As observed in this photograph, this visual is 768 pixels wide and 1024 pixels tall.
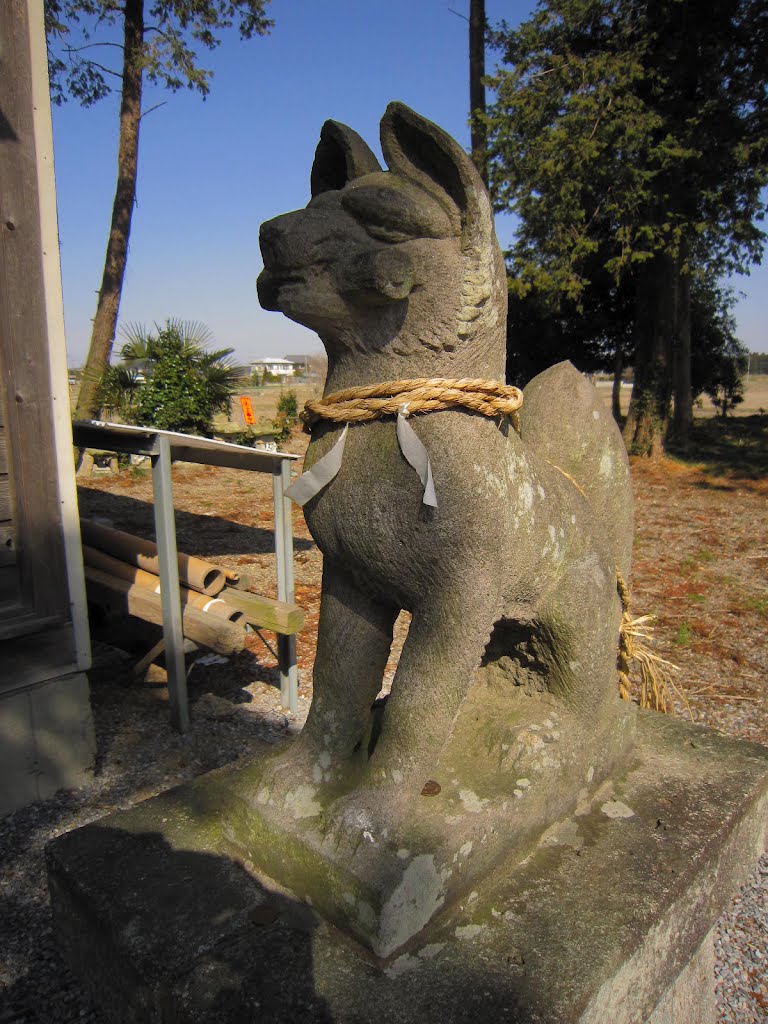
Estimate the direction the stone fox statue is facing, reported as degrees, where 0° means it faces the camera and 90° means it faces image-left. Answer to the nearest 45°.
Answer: approximately 45°

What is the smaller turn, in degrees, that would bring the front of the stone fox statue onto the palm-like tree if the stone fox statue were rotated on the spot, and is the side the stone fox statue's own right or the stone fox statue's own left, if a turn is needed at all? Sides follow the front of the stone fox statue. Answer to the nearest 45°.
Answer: approximately 90° to the stone fox statue's own right

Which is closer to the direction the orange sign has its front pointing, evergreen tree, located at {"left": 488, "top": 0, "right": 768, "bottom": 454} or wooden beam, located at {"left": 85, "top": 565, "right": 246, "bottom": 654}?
the wooden beam

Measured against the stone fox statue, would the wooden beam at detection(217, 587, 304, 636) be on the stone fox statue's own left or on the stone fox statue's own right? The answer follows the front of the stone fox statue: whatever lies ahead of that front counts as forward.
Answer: on the stone fox statue's own right

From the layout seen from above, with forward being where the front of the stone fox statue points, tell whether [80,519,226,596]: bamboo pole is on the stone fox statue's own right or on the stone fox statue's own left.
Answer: on the stone fox statue's own right

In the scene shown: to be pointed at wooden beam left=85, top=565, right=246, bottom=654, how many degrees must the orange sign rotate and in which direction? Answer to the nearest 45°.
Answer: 0° — it already faces it

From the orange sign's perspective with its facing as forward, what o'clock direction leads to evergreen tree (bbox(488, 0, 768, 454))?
The evergreen tree is roughly at 10 o'clock from the orange sign.

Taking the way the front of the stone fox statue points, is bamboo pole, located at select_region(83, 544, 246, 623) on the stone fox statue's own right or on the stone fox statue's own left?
on the stone fox statue's own right
